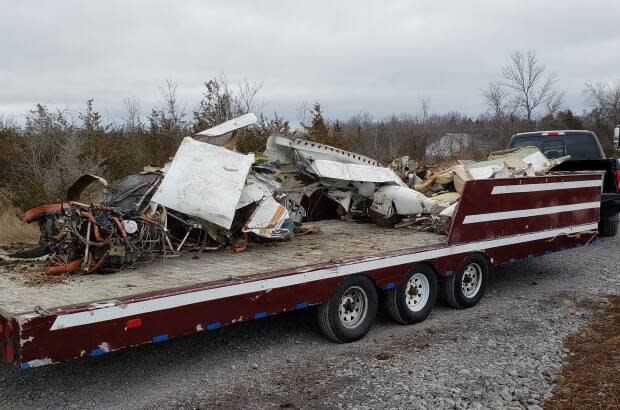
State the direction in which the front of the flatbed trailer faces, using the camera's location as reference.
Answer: facing away from the viewer and to the right of the viewer

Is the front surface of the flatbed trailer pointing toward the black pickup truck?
yes

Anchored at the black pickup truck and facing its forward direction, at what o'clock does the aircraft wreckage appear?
The aircraft wreckage is roughly at 7 o'clock from the black pickup truck.

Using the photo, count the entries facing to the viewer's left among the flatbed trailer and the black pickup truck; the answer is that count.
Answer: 0

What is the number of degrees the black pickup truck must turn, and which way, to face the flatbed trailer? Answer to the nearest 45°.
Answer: approximately 180°

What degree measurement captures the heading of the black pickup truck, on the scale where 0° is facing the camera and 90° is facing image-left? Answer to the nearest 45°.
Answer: approximately 180°
